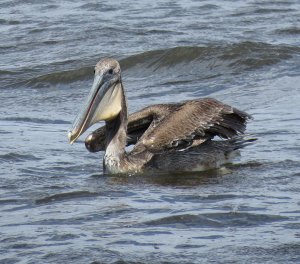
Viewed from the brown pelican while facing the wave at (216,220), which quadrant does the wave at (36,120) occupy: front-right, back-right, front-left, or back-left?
back-right

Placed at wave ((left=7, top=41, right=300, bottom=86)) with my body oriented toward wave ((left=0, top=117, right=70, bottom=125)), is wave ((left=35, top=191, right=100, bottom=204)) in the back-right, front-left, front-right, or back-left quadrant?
front-left

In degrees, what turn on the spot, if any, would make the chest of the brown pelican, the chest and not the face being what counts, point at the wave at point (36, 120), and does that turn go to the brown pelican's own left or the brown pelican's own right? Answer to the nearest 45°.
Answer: approximately 90° to the brown pelican's own right

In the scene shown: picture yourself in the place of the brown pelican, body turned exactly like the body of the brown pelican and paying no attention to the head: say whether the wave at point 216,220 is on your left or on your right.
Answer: on your left

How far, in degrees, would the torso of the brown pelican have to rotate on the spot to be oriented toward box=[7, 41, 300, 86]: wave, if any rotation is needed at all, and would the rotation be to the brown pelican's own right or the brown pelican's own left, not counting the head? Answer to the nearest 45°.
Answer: approximately 135° to the brown pelican's own right

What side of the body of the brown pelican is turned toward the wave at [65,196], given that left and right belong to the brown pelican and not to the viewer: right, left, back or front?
front

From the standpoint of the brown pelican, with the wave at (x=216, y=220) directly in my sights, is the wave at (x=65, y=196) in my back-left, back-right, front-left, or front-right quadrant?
front-right

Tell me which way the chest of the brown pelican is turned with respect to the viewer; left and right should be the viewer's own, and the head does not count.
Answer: facing the viewer and to the left of the viewer
